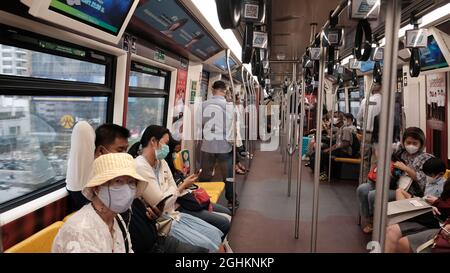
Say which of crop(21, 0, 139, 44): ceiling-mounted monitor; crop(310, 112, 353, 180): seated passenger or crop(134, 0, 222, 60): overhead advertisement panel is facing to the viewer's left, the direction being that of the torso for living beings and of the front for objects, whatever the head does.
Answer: the seated passenger

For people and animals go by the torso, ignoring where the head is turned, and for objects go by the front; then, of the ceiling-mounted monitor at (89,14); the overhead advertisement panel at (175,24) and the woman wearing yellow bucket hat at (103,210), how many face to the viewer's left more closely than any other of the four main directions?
0

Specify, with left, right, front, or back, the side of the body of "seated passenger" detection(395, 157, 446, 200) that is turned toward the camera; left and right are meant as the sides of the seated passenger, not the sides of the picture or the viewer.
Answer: left

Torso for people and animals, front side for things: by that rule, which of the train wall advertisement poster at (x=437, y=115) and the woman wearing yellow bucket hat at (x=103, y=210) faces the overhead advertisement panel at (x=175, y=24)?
the train wall advertisement poster

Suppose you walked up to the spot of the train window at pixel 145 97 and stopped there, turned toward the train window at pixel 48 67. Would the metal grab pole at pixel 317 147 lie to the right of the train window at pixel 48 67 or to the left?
left

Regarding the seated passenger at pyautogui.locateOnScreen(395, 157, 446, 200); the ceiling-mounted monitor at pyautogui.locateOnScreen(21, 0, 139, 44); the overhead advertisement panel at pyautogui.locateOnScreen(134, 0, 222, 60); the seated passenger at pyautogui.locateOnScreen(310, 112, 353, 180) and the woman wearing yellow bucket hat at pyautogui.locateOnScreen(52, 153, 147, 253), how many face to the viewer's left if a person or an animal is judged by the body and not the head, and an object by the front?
2

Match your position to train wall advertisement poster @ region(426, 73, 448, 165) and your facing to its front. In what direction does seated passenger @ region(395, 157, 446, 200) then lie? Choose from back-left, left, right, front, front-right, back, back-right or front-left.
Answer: front-left

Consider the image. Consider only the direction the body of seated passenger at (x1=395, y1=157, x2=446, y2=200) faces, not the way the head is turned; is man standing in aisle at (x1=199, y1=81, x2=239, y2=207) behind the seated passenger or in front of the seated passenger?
in front

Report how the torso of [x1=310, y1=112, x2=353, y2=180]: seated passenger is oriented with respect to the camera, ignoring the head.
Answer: to the viewer's left

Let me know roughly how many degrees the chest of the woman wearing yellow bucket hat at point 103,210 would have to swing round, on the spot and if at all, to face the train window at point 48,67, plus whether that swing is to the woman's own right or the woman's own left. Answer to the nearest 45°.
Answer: approximately 135° to the woman's own left

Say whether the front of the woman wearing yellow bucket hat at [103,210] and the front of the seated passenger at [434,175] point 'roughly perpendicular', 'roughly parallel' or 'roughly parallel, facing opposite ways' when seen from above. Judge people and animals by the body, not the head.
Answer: roughly parallel, facing opposite ways

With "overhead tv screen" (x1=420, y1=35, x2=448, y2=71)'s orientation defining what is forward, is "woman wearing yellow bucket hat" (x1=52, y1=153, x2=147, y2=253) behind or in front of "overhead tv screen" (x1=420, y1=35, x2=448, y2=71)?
in front

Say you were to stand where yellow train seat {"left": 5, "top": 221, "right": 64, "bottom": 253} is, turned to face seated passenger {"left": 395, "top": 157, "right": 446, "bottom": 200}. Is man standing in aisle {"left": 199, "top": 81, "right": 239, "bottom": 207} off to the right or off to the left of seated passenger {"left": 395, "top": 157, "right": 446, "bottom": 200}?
left

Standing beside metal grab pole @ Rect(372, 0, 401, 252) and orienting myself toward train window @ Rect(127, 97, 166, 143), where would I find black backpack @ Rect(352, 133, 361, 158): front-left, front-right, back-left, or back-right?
front-right

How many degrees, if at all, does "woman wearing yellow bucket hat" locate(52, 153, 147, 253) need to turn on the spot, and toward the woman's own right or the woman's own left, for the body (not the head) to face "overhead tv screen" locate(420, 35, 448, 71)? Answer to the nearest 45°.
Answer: approximately 90° to the woman's own left

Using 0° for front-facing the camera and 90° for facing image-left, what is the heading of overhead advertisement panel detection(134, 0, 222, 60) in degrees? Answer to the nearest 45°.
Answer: approximately 315°
